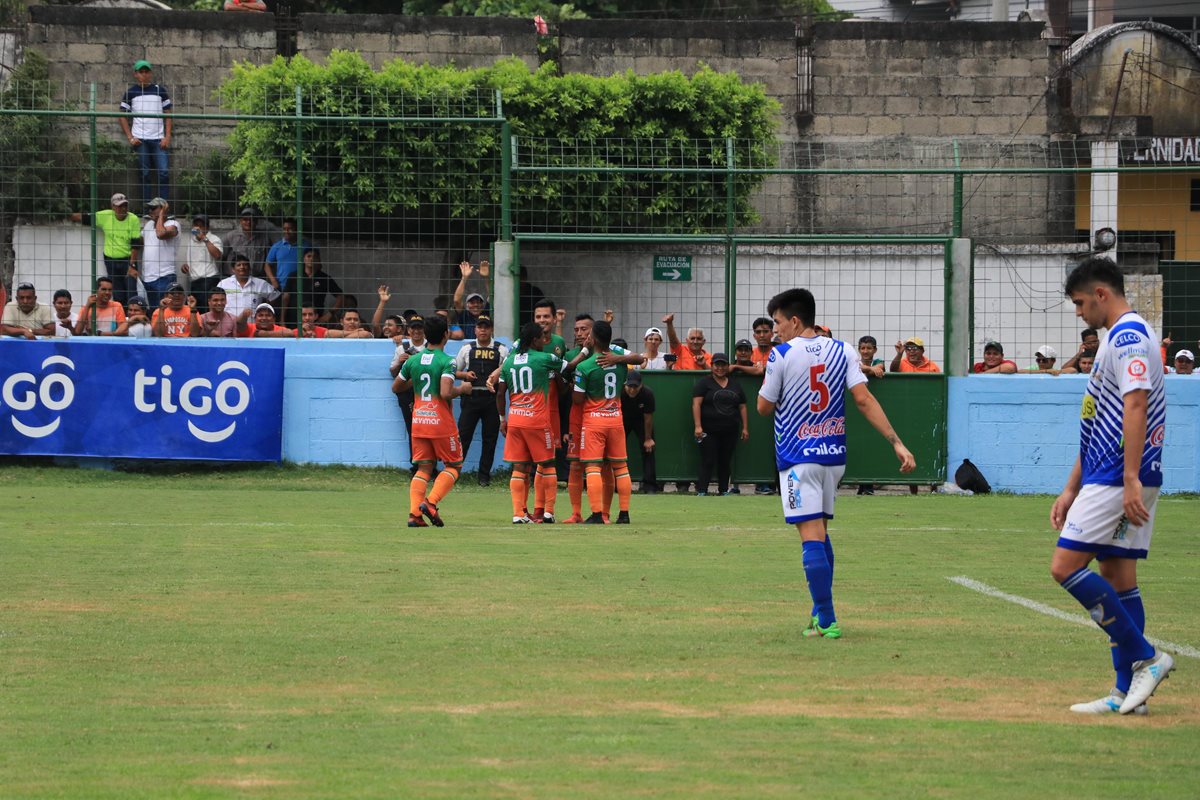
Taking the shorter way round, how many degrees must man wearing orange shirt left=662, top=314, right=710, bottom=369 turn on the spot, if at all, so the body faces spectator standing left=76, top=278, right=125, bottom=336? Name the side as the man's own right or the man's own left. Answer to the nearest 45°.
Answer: approximately 90° to the man's own right

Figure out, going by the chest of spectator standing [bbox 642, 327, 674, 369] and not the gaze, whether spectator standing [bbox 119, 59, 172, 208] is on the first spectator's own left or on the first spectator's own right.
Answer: on the first spectator's own right

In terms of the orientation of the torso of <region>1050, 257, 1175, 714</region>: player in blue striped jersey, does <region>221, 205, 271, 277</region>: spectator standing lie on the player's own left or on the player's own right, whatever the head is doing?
on the player's own right

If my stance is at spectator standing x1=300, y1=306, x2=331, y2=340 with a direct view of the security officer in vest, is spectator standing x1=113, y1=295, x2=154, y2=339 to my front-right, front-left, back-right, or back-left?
back-right

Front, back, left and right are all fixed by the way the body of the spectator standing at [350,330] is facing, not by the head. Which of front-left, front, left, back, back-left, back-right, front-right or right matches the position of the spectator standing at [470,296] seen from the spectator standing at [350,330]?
left

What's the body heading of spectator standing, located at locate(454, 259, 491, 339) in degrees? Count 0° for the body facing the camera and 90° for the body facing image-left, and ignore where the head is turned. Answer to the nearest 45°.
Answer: approximately 0°

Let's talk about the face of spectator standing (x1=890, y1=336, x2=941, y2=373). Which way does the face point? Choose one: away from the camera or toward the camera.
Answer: toward the camera

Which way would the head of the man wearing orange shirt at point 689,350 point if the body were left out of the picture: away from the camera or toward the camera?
toward the camera

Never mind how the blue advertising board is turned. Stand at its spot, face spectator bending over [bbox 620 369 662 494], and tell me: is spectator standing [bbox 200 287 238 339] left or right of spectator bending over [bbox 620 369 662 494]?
left

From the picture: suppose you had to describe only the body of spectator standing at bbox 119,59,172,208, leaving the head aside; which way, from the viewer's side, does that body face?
toward the camera

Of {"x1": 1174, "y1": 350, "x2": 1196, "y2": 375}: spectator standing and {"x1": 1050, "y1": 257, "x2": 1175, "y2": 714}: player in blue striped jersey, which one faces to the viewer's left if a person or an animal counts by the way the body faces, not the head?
the player in blue striped jersey

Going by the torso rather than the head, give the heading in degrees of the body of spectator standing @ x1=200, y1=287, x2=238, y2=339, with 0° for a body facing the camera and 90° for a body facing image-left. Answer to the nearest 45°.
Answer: approximately 0°

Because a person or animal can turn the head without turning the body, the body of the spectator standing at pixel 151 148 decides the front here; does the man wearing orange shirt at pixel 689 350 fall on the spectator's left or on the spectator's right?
on the spectator's left
